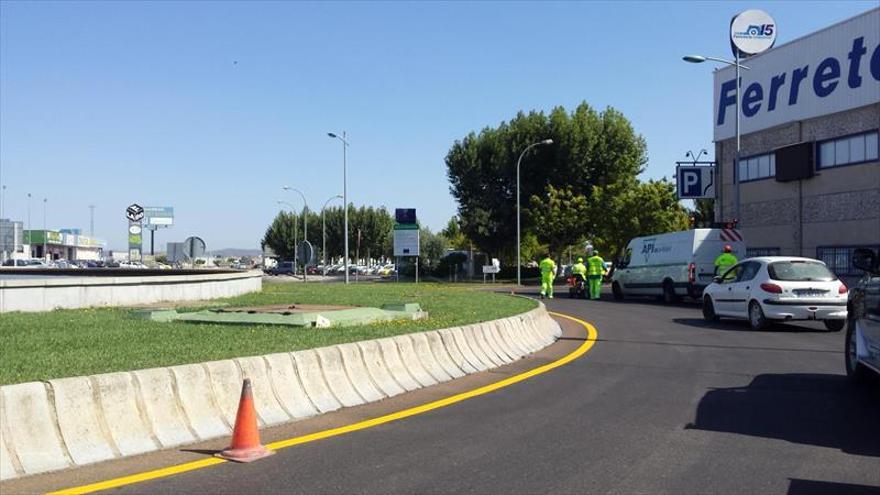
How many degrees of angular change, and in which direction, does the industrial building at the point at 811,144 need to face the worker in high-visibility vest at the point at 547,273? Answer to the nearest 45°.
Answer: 0° — it already faces them

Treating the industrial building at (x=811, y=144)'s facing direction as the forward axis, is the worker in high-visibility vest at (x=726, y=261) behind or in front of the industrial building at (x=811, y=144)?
in front

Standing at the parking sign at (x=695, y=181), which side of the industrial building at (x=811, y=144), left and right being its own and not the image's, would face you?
right

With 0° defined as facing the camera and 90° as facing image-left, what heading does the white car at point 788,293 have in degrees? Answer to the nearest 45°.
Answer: approximately 135°

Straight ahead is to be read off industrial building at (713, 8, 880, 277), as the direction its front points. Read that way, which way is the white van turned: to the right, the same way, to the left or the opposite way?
to the right

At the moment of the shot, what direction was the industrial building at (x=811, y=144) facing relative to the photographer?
facing the viewer and to the left of the viewer

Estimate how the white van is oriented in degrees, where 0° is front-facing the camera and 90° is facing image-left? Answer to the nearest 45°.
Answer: approximately 135°

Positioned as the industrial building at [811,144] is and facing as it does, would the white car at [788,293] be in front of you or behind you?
in front

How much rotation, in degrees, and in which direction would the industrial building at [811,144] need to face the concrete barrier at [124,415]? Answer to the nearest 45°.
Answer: approximately 45° to its left
